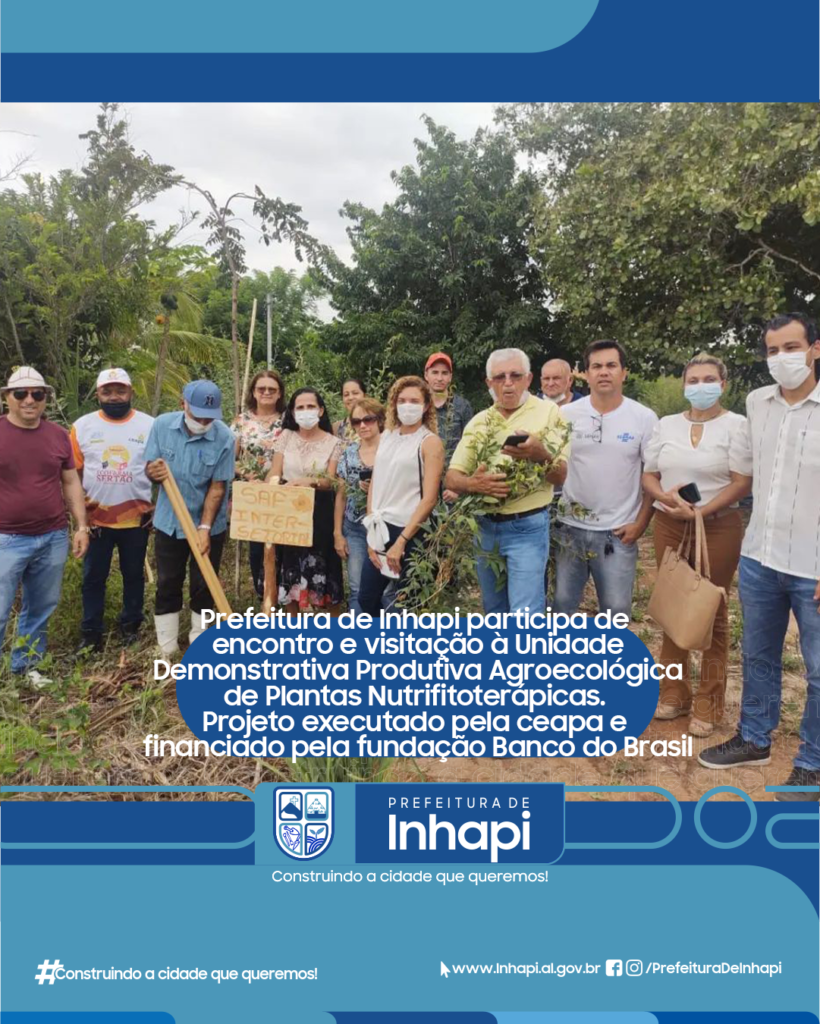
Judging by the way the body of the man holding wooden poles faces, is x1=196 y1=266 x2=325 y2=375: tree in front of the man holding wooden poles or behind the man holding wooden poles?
behind

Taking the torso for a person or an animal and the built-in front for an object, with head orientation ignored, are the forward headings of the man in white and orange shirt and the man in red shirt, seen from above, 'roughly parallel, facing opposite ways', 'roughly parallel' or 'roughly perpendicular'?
roughly parallel

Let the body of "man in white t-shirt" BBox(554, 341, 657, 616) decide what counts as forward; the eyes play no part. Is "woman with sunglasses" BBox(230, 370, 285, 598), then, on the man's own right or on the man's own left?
on the man's own right

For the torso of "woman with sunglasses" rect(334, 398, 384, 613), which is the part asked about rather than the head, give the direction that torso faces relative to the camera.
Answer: toward the camera

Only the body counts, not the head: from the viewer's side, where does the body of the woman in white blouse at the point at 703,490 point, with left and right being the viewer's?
facing the viewer

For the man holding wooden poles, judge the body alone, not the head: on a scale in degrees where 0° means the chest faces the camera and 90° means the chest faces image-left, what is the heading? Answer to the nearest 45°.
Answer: approximately 0°

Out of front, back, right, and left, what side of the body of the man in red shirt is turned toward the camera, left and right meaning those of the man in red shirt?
front

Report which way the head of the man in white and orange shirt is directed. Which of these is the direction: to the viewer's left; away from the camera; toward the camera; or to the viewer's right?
toward the camera

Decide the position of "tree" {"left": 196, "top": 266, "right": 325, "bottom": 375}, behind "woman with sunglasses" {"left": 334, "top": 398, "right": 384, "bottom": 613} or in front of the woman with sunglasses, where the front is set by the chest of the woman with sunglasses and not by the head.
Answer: behind

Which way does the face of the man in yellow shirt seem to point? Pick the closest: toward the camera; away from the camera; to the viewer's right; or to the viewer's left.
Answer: toward the camera

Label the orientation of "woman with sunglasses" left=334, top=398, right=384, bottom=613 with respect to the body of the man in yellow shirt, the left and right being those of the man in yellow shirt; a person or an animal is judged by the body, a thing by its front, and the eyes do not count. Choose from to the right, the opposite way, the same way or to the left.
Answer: the same way

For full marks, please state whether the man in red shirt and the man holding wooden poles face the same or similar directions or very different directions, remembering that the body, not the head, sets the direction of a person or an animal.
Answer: same or similar directions

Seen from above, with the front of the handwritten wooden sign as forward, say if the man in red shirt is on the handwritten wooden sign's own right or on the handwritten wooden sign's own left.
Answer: on the handwritten wooden sign's own right

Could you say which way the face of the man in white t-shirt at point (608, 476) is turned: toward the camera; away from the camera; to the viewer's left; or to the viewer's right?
toward the camera
